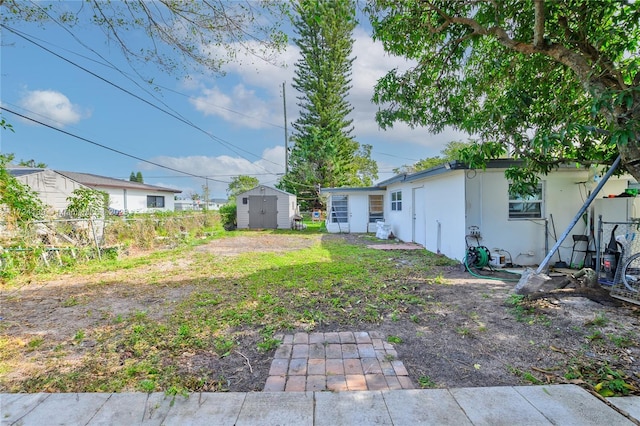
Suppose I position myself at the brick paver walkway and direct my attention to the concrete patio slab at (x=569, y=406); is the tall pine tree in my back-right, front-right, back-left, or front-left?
back-left

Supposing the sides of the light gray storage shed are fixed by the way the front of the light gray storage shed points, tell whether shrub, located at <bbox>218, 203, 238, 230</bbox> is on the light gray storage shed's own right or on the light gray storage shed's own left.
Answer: on the light gray storage shed's own right

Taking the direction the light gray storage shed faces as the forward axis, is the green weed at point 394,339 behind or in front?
in front

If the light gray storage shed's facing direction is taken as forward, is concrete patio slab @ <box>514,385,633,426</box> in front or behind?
in front

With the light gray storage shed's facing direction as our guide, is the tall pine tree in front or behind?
behind

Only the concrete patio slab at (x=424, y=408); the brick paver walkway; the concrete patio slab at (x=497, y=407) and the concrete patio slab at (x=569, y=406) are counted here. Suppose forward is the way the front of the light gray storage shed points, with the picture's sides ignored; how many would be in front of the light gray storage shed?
4

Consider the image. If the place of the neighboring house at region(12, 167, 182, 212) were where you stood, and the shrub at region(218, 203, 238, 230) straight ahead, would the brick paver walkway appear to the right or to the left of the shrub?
right

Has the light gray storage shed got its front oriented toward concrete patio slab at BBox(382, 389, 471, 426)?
yes

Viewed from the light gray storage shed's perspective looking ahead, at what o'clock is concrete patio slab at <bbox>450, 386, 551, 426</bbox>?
The concrete patio slab is roughly at 12 o'clock from the light gray storage shed.

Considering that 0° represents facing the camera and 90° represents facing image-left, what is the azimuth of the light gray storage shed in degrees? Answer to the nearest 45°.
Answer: approximately 0°

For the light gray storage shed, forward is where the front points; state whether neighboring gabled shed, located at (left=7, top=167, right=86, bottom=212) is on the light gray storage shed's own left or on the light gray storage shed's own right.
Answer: on the light gray storage shed's own right

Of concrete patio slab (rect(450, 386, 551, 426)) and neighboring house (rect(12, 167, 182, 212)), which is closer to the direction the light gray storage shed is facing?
the concrete patio slab
